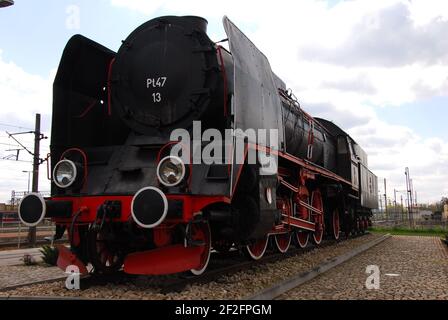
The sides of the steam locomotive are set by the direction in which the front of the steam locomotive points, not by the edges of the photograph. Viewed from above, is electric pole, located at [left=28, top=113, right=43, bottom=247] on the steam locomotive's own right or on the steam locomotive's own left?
on the steam locomotive's own right

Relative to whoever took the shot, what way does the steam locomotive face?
facing the viewer and to the left of the viewer
